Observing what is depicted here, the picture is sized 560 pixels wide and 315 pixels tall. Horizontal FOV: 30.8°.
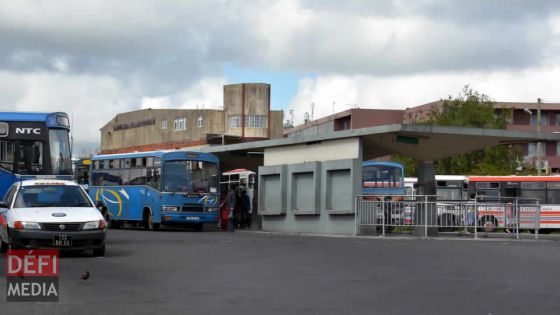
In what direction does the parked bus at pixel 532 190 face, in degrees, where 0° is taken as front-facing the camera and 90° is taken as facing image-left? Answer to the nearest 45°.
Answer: approximately 90°

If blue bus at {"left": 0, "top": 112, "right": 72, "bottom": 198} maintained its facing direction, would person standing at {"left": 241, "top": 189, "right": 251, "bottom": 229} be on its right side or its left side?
on its left

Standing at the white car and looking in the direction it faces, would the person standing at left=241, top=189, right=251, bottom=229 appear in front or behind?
behind

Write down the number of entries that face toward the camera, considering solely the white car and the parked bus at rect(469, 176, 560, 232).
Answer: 1

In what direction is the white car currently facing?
toward the camera

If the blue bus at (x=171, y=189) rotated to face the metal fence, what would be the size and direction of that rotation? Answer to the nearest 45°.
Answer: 0° — it already faces it

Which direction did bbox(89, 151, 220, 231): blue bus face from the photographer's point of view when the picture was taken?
facing the viewer and to the right of the viewer
